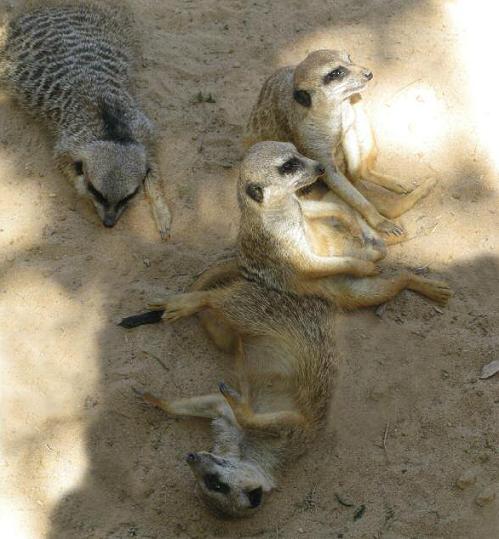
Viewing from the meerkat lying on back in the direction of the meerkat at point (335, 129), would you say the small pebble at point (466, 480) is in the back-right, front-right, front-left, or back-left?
back-right

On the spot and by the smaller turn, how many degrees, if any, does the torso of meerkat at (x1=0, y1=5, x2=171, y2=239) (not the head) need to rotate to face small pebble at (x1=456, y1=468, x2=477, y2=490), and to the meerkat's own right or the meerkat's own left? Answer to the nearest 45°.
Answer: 0° — it already faces it

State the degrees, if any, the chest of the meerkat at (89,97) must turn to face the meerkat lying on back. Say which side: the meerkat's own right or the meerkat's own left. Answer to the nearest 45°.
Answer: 0° — it already faces it

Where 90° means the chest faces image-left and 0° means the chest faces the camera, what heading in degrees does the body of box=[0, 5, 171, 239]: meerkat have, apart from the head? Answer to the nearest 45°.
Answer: approximately 0°
